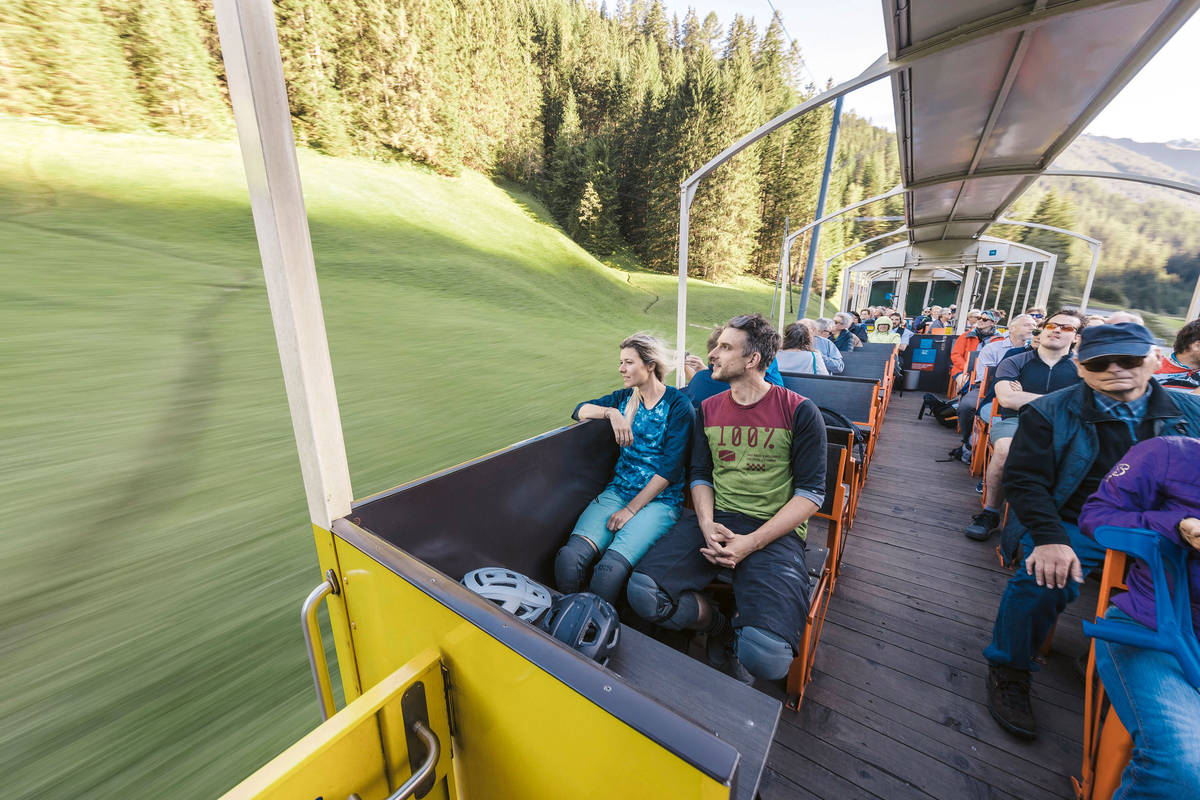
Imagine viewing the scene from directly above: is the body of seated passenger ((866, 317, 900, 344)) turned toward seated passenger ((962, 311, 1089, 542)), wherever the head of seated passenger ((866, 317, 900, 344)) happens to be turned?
yes

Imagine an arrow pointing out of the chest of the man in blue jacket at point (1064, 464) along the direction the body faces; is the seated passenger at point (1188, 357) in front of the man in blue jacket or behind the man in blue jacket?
behind

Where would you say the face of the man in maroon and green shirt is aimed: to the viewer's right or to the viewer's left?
to the viewer's left

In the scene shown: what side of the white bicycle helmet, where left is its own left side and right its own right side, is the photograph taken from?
left

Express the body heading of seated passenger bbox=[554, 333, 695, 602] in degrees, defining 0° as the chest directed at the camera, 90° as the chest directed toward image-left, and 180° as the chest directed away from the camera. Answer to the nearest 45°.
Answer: approximately 45°

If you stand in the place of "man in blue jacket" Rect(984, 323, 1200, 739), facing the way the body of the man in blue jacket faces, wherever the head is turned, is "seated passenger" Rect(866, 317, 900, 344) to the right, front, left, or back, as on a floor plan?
back

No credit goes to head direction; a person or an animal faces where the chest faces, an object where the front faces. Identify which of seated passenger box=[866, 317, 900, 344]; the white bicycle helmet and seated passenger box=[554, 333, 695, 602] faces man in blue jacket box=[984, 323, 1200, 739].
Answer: seated passenger box=[866, 317, 900, 344]

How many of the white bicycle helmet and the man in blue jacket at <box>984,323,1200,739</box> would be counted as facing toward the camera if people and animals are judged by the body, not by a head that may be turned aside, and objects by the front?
1

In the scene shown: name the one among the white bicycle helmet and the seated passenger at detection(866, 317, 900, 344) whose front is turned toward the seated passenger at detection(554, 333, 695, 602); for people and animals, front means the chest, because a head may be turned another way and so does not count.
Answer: the seated passenger at detection(866, 317, 900, 344)
